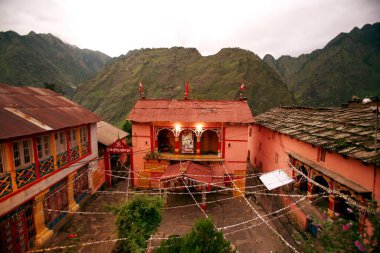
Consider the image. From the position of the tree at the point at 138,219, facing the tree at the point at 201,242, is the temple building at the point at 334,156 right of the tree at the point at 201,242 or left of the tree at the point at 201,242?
left

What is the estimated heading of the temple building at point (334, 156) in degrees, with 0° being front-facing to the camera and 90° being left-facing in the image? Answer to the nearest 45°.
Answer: approximately 45°

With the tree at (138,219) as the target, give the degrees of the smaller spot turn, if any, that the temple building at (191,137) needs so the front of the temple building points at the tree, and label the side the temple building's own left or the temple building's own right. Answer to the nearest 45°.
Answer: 0° — it already faces it

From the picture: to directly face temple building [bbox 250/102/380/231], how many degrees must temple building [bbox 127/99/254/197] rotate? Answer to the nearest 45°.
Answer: approximately 45° to its left

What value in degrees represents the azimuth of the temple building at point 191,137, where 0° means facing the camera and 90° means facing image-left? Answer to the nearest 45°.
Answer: approximately 0°

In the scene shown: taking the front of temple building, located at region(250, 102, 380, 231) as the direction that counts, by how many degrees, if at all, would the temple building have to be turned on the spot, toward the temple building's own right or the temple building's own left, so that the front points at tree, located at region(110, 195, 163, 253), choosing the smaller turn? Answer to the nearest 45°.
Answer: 0° — it already faces it

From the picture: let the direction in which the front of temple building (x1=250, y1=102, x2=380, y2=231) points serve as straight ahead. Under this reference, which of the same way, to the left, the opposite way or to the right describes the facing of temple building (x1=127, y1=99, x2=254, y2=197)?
to the left

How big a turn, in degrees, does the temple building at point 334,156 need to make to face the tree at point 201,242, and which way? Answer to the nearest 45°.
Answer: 0° — it already faces it

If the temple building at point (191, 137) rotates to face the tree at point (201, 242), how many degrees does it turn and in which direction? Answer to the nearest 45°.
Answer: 0° — it already faces it
